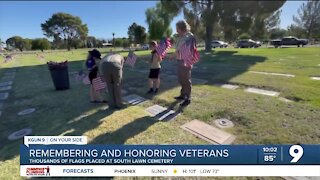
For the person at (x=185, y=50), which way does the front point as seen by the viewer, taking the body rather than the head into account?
to the viewer's left

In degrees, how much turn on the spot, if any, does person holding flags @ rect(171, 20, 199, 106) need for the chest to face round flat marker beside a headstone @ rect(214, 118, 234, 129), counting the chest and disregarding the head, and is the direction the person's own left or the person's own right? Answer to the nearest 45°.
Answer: approximately 135° to the person's own left

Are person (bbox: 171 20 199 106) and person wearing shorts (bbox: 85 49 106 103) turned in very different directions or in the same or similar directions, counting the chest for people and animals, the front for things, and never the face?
very different directions

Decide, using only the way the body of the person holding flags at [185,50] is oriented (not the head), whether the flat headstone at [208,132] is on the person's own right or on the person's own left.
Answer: on the person's own left

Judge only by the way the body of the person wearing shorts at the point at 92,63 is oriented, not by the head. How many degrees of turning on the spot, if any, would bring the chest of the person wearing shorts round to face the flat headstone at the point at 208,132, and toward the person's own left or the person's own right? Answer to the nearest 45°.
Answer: approximately 45° to the person's own right

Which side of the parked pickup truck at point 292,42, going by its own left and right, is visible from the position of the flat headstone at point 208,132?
right

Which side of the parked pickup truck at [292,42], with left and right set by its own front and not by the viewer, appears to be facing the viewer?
left

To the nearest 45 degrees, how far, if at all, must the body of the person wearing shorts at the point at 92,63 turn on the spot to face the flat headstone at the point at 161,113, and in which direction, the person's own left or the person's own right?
approximately 45° to the person's own right

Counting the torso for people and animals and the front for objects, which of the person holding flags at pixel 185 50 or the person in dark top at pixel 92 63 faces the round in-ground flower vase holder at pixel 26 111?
the person holding flags

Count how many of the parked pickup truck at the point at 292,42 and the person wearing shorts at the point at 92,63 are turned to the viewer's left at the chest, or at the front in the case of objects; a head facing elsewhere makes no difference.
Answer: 1

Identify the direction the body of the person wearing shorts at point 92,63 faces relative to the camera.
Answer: to the viewer's right

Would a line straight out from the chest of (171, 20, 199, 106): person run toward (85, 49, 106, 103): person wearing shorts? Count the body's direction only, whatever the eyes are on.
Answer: yes

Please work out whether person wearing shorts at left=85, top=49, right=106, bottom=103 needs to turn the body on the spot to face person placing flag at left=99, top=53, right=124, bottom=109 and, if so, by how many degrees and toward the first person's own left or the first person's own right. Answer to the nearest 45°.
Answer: approximately 45° to the first person's own right
